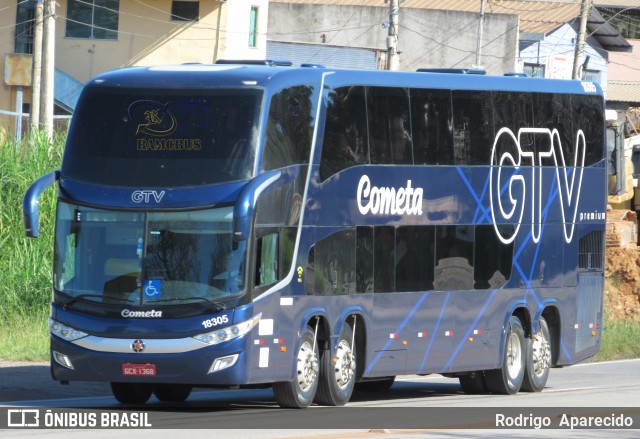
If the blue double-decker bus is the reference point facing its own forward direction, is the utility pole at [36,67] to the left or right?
on its right

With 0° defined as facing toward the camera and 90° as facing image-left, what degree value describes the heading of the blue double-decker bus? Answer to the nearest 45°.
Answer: approximately 45°

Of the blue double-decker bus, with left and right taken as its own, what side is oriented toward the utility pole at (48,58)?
right
